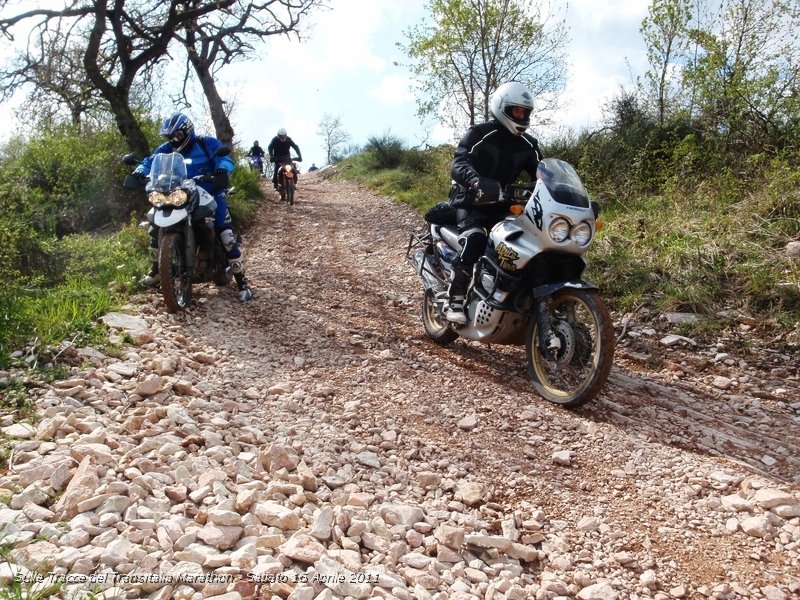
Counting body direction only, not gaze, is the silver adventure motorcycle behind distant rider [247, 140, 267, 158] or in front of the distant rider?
in front

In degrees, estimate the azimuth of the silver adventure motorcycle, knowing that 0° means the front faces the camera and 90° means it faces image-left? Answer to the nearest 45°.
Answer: approximately 315°

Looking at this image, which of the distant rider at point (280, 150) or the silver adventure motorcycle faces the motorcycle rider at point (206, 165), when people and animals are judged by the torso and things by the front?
the distant rider

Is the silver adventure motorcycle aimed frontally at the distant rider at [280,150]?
no

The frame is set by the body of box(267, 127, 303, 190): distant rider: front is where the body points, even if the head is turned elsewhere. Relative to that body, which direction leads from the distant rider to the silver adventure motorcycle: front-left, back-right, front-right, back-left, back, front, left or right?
front

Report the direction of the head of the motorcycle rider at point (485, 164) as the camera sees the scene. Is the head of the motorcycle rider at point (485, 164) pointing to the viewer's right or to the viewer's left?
to the viewer's right

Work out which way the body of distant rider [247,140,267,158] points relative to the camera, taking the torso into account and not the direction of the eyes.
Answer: toward the camera

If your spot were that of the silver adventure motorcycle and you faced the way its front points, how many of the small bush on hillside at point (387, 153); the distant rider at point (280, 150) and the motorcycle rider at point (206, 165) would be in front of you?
0

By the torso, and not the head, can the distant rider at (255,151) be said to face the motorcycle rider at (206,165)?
yes

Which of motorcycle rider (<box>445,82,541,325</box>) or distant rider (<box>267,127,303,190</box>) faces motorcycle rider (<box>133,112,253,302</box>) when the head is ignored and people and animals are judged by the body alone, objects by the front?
the distant rider

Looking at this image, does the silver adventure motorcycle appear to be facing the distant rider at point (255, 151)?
no

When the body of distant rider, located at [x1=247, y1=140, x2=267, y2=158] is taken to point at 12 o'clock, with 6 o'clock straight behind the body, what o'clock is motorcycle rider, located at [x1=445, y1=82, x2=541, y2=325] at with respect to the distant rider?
The motorcycle rider is roughly at 12 o'clock from the distant rider.

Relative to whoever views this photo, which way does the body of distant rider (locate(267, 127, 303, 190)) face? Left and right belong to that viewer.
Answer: facing the viewer

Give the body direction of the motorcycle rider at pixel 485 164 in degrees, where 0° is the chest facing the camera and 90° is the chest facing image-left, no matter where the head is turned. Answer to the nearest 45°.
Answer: approximately 315°
